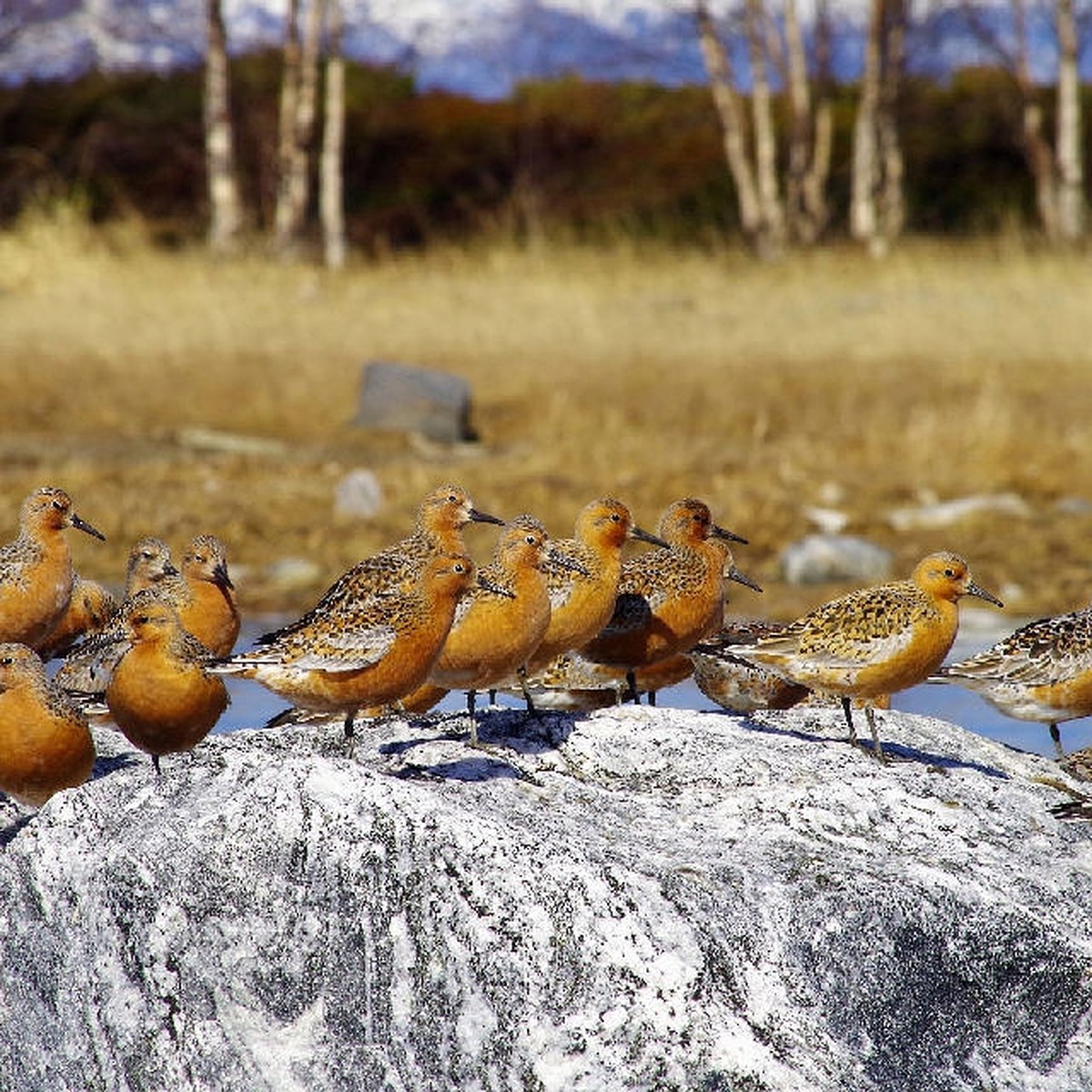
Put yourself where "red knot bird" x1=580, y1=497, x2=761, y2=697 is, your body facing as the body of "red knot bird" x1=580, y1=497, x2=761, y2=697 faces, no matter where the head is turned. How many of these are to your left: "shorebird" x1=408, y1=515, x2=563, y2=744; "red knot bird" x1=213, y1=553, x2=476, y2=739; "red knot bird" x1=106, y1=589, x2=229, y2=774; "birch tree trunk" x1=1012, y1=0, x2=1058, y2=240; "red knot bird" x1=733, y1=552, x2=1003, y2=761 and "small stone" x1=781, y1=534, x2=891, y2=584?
2

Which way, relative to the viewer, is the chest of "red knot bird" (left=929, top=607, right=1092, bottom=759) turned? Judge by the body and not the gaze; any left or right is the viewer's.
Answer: facing to the right of the viewer

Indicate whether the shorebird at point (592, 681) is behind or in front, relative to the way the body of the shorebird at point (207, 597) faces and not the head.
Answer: in front

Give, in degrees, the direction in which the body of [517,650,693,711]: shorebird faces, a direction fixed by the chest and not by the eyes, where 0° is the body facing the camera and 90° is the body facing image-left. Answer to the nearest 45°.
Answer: approximately 270°

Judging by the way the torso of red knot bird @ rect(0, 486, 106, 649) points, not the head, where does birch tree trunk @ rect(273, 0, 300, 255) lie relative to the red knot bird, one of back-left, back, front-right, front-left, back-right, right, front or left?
left

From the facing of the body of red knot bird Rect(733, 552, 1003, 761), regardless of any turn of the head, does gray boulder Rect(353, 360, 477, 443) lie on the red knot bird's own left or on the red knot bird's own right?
on the red knot bird's own left

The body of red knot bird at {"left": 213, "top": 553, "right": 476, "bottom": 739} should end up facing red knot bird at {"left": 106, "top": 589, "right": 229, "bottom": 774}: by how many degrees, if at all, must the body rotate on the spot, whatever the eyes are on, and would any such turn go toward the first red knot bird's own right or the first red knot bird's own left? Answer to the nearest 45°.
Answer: approximately 180°

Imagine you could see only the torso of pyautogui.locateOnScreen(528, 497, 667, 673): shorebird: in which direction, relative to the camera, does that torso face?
to the viewer's right

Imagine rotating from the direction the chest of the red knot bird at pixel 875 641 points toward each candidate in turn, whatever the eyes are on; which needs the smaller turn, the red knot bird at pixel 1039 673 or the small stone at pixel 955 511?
the red knot bird

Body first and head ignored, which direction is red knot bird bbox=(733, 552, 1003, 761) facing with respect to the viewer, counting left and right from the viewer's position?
facing to the right of the viewer

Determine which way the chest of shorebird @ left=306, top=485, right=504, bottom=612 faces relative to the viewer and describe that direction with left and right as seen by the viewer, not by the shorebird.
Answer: facing to the right of the viewer

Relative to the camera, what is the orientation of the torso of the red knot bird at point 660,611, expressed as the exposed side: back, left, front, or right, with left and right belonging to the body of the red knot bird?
right

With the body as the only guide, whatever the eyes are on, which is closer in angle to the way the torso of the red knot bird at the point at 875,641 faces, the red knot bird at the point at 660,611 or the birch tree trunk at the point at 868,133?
the birch tree trunk

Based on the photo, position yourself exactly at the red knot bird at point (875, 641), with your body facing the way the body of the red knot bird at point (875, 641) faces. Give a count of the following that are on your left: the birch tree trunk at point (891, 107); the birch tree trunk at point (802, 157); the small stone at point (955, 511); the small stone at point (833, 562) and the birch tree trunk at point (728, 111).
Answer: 5

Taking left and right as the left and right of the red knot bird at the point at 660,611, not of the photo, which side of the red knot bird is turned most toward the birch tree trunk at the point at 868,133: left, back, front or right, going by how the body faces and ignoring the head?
left
